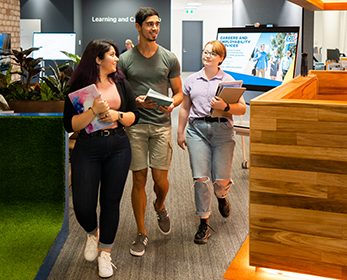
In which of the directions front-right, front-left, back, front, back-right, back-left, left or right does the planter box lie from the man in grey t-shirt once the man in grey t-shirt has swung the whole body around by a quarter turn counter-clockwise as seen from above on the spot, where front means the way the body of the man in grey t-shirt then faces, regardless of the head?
back-left

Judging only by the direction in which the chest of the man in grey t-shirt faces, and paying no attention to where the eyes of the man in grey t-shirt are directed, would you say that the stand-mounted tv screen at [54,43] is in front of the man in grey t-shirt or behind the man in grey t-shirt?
behind

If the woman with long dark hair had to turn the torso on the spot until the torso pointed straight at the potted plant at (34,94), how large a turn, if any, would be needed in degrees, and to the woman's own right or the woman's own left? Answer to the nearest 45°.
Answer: approximately 180°

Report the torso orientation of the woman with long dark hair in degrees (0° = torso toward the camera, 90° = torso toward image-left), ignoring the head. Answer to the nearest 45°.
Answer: approximately 0°

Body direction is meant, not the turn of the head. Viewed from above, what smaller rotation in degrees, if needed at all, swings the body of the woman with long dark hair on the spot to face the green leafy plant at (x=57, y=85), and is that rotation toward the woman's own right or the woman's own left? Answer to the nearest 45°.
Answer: approximately 180°

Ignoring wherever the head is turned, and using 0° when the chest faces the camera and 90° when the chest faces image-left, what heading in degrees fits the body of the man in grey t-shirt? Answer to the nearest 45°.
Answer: approximately 0°
